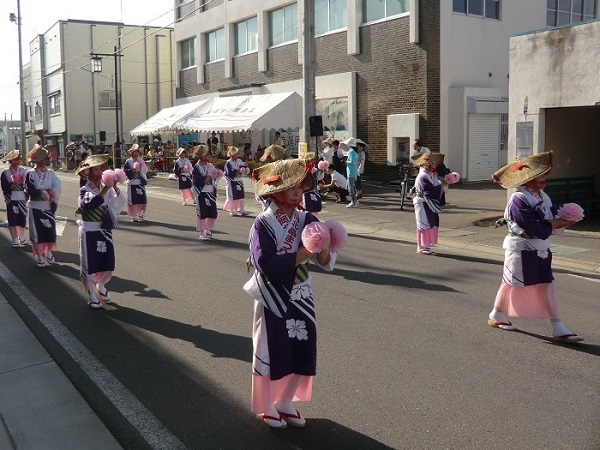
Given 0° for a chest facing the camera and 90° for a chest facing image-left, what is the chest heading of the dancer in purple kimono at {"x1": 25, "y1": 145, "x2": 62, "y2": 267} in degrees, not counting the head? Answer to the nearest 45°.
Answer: approximately 0°

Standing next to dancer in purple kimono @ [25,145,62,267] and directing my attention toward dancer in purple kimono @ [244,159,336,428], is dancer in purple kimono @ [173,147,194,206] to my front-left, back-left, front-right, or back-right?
back-left

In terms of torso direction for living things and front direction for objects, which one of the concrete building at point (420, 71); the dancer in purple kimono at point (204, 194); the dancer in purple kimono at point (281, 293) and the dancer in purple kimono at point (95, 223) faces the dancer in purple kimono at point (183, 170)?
the concrete building

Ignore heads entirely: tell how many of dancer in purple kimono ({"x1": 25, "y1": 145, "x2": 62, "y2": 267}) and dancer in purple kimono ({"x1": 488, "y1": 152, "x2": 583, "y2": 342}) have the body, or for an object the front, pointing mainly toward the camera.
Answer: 1

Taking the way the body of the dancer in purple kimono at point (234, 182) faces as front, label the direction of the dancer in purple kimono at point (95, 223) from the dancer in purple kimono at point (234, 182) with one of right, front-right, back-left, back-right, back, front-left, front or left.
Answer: front-right

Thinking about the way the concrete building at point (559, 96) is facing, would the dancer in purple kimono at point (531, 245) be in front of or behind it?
in front

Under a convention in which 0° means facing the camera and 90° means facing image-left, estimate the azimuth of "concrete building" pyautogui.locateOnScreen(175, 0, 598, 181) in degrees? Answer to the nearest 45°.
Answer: approximately 45°
